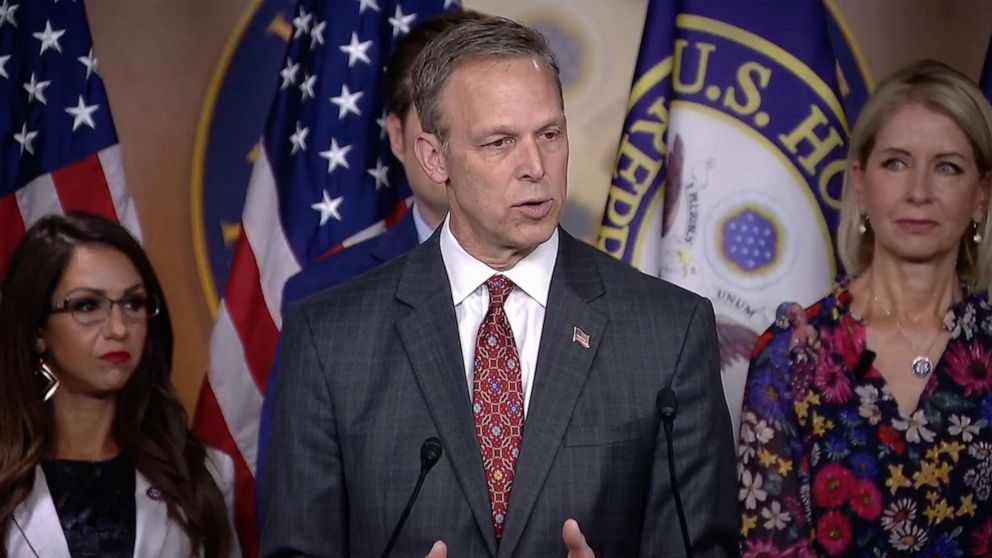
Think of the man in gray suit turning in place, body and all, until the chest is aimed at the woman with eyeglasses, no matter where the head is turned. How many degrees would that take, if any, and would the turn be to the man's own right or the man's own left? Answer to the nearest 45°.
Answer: approximately 135° to the man's own right

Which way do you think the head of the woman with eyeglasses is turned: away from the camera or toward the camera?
toward the camera

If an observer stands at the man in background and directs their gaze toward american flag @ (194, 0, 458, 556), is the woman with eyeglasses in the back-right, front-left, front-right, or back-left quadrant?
front-left

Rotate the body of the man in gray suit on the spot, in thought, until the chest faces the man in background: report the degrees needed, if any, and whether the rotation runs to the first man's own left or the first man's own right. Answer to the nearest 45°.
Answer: approximately 180°

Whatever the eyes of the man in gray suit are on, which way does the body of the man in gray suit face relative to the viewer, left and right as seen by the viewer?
facing the viewer

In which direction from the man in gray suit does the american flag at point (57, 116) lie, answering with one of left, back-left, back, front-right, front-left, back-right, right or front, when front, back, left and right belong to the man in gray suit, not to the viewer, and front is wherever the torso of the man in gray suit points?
back-right

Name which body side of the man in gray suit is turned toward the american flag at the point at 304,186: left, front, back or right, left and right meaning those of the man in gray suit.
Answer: back

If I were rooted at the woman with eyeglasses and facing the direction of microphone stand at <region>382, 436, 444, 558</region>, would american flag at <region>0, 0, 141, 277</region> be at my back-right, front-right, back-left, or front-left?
back-left

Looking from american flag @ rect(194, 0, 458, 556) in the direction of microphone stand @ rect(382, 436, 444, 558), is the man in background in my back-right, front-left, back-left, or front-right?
front-left
